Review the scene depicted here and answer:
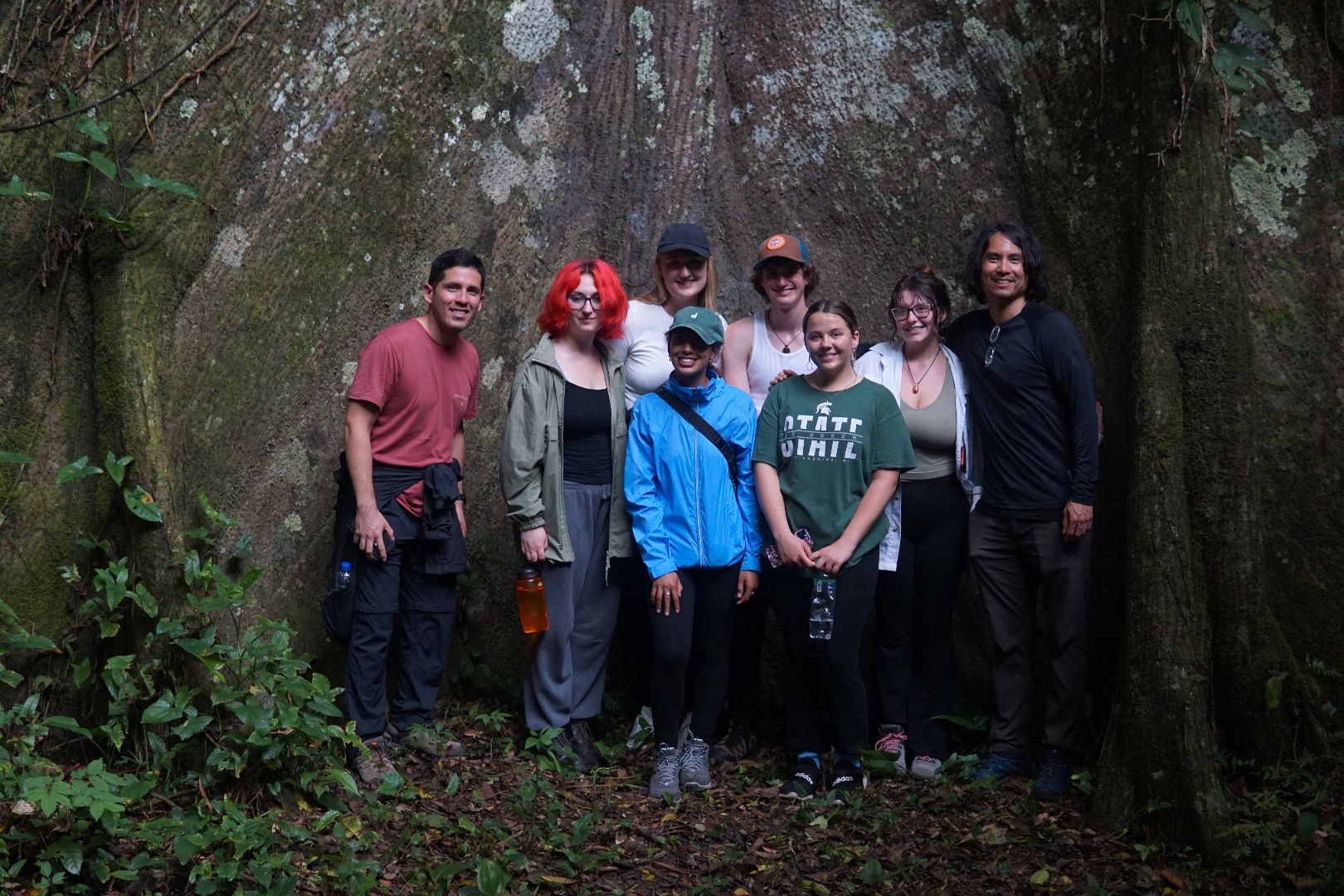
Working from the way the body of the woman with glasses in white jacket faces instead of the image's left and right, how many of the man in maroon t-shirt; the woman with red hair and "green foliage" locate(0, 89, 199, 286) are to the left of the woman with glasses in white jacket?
0

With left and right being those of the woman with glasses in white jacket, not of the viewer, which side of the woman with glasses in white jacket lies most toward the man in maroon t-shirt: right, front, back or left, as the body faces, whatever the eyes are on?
right

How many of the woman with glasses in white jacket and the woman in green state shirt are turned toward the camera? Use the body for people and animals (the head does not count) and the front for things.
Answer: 2

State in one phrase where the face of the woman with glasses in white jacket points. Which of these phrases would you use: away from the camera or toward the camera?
toward the camera

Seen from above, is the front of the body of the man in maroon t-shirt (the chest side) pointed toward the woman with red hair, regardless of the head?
no

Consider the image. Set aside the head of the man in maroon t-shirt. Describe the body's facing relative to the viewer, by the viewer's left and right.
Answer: facing the viewer and to the right of the viewer

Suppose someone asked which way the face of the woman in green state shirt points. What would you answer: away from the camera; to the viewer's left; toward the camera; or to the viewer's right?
toward the camera

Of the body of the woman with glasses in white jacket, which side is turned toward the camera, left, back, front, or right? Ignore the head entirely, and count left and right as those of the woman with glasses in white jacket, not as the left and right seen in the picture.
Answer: front

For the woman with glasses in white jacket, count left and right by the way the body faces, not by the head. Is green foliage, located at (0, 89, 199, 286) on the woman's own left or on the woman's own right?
on the woman's own right

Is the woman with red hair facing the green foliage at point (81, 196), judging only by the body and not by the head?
no

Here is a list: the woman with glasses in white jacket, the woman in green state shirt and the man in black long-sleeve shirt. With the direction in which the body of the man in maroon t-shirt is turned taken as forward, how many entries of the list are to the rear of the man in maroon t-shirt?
0

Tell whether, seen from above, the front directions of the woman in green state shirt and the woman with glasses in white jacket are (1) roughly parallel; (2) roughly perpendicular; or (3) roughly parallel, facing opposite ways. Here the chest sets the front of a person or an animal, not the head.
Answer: roughly parallel

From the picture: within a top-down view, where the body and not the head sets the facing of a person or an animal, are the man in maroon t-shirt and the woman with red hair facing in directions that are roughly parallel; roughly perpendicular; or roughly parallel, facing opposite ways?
roughly parallel

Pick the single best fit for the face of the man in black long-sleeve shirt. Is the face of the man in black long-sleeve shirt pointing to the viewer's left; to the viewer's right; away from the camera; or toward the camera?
toward the camera

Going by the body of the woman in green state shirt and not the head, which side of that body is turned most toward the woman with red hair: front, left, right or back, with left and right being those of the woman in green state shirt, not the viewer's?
right

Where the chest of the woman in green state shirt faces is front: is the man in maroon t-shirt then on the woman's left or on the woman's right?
on the woman's right

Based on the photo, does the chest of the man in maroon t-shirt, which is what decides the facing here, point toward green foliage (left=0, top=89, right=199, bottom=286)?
no
